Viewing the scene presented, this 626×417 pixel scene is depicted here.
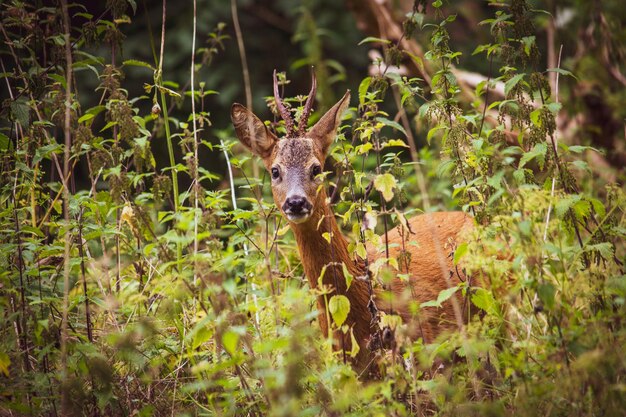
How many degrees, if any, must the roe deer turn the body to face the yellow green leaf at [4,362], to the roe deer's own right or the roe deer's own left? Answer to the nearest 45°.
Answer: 0° — it already faces it

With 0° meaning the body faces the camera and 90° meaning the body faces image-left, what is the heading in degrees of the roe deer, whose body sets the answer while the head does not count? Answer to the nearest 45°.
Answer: approximately 45°

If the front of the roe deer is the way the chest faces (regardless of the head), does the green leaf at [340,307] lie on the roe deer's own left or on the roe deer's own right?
on the roe deer's own left

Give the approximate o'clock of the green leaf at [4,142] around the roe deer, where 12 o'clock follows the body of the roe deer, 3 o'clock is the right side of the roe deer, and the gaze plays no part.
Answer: The green leaf is roughly at 1 o'clock from the roe deer.

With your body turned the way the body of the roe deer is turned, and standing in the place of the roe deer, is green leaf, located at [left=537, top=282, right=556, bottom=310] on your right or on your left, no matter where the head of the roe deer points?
on your left
